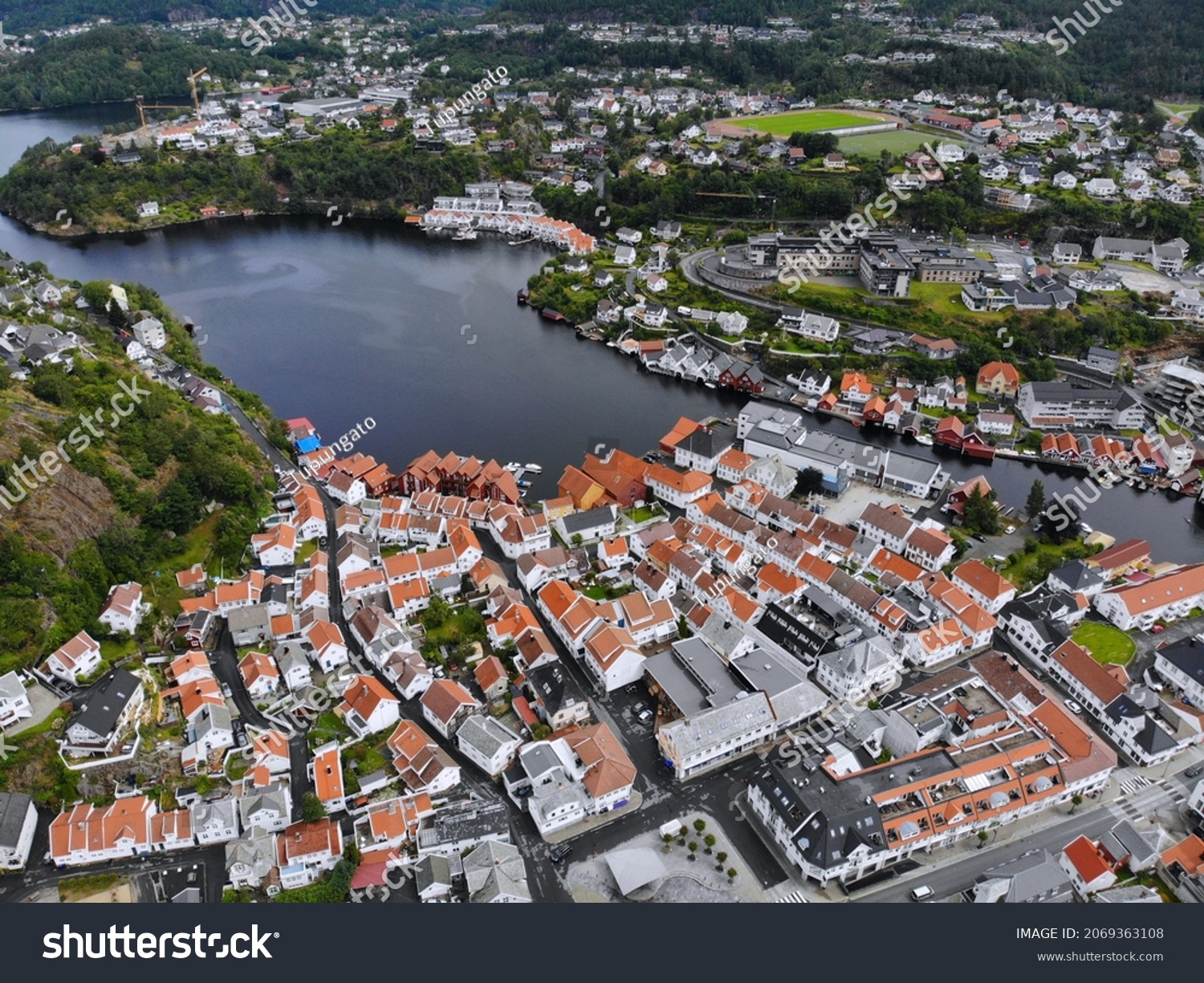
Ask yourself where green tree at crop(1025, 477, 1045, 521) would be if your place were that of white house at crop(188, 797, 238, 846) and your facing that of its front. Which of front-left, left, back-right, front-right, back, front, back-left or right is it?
left

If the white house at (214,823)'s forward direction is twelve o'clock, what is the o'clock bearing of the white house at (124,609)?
the white house at (124,609) is roughly at 6 o'clock from the white house at (214,823).

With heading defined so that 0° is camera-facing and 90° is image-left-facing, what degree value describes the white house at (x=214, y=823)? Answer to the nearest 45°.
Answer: approximately 0°

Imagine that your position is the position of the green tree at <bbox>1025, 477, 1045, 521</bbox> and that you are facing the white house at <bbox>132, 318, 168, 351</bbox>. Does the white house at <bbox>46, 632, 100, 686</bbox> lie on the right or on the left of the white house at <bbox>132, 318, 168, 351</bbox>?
left

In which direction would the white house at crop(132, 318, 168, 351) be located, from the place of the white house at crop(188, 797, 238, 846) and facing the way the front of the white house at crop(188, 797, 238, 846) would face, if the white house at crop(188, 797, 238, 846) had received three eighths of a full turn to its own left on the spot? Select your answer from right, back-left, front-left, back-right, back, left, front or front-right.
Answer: front-left

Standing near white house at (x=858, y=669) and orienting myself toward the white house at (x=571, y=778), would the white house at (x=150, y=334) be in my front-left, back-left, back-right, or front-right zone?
front-right

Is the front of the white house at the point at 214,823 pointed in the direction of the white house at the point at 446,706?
no

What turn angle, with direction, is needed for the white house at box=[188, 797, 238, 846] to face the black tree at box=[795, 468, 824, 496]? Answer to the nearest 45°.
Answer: approximately 90° to its left

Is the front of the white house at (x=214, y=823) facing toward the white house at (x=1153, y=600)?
no

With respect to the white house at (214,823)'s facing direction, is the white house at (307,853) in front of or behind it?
in front

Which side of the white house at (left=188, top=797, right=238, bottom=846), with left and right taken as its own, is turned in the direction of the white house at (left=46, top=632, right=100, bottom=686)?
back

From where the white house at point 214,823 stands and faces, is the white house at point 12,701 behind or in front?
behind

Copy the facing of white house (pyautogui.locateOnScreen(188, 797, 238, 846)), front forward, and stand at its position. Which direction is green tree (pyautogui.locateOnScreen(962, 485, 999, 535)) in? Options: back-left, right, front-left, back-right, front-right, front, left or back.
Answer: left

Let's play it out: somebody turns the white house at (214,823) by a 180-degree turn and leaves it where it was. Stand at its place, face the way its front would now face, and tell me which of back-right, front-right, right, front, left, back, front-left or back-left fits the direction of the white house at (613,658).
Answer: right

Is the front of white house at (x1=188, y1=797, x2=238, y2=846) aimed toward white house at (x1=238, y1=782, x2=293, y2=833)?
no

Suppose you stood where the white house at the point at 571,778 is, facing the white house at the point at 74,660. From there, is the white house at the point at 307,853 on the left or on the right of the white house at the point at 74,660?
left
